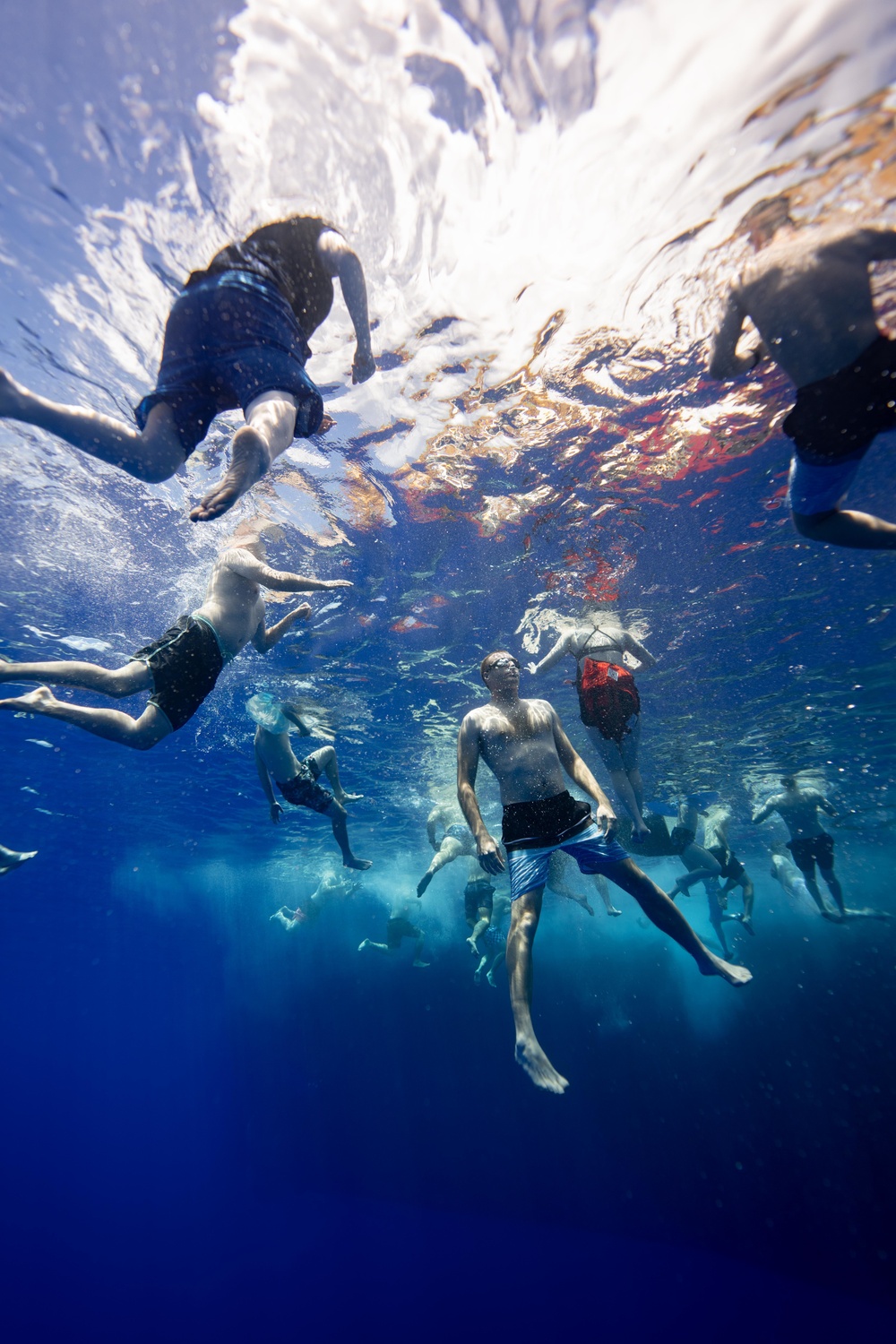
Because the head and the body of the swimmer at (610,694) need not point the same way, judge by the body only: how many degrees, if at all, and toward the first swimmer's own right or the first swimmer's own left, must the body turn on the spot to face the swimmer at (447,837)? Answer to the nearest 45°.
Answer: approximately 45° to the first swimmer's own left

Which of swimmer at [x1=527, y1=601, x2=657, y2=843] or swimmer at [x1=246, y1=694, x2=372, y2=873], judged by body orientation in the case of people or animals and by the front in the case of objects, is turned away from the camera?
swimmer at [x1=527, y1=601, x2=657, y2=843]

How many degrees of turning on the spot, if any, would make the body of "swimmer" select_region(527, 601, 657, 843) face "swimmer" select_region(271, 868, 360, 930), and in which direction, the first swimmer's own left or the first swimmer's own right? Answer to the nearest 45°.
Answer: approximately 45° to the first swimmer's own left

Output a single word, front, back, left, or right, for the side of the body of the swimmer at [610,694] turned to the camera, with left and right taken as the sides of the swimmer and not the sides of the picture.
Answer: back

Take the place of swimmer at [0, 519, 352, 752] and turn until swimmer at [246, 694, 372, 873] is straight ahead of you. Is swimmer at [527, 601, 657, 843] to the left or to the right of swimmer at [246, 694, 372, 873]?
right

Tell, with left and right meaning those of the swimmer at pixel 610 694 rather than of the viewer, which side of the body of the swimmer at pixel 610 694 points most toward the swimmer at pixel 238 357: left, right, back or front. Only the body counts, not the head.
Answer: back
